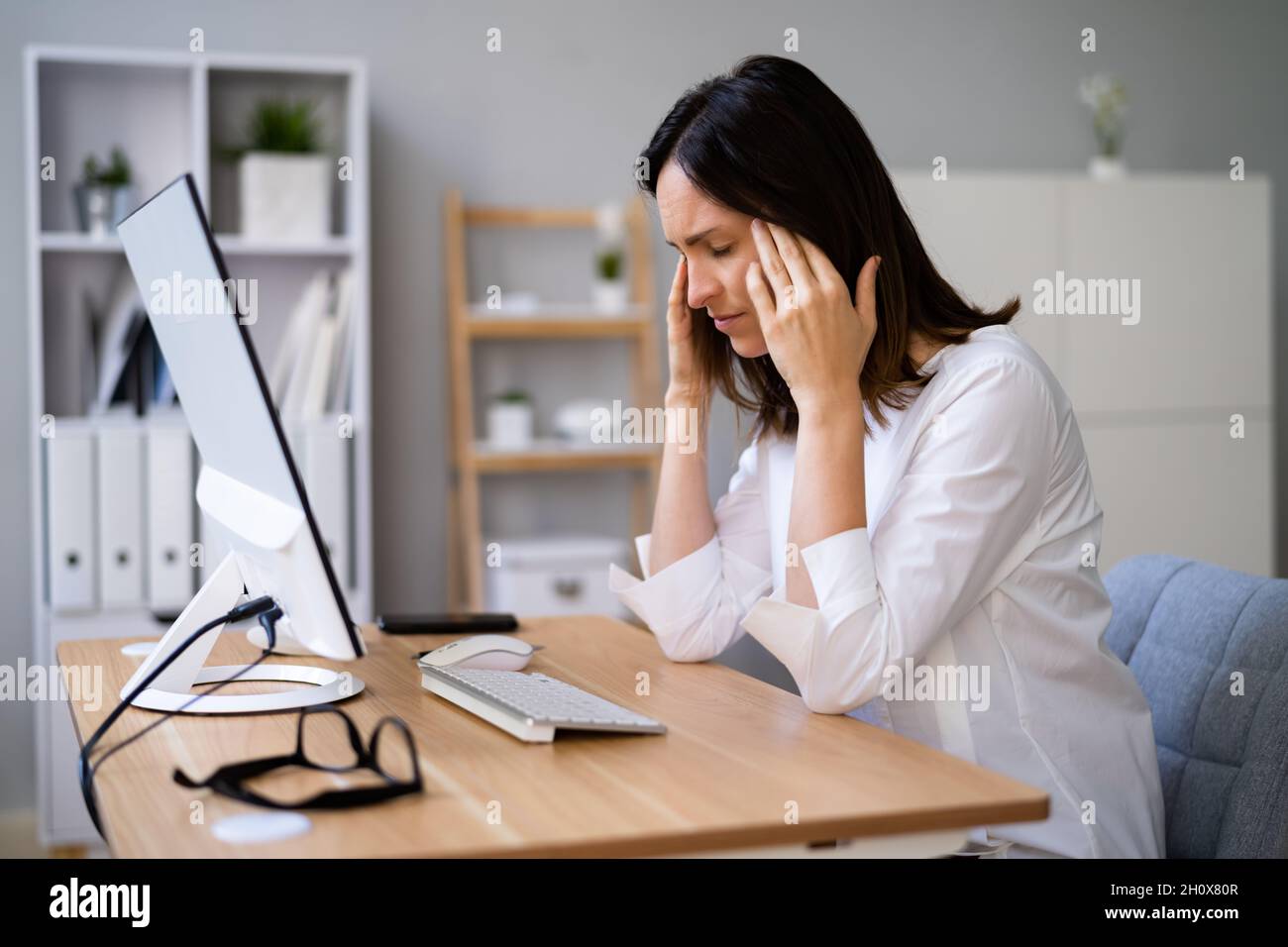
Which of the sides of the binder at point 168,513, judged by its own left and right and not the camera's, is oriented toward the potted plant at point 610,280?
left

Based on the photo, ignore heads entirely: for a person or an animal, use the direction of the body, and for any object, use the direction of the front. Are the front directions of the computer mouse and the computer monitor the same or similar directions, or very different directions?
very different directions

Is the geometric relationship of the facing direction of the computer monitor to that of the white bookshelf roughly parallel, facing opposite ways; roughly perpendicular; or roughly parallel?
roughly perpendicular

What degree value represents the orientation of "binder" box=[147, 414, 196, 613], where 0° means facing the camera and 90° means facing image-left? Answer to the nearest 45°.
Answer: approximately 0°

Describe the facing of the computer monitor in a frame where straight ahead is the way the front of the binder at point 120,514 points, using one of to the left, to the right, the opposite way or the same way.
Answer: to the left

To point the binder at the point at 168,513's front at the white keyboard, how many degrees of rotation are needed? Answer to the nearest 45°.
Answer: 0° — it already faces it

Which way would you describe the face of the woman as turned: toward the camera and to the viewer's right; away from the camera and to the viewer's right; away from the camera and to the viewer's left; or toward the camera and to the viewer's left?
toward the camera and to the viewer's left

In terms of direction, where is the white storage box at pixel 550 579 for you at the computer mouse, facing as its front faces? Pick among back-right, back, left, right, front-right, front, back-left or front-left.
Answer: right

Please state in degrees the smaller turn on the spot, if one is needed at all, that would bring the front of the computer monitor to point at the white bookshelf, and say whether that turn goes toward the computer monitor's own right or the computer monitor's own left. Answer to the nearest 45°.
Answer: approximately 90° to the computer monitor's own left

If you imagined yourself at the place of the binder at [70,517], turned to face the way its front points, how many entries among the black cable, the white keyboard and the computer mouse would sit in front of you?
3

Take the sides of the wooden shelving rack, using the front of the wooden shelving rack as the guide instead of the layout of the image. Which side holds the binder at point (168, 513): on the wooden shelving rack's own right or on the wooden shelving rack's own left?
on the wooden shelving rack's own right

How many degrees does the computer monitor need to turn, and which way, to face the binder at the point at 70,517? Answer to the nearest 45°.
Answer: approximately 90° to its left

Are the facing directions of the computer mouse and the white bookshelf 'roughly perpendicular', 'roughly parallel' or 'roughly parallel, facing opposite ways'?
roughly perpendicular

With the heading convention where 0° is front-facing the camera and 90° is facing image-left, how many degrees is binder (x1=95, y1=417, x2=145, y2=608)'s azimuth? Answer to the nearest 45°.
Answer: approximately 0°

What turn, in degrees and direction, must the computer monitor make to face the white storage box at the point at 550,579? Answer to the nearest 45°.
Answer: approximately 90° to its left
